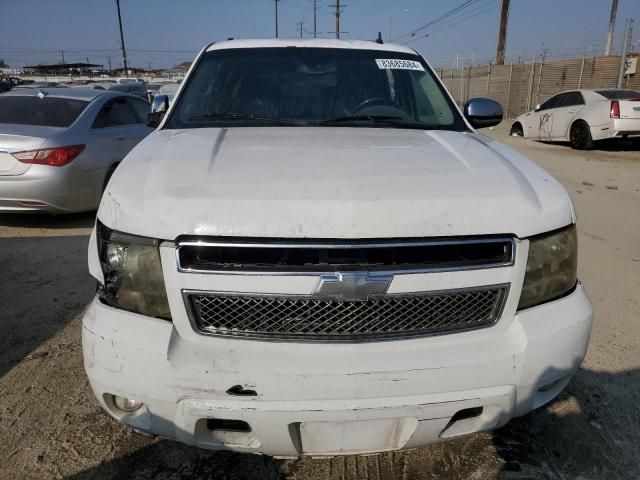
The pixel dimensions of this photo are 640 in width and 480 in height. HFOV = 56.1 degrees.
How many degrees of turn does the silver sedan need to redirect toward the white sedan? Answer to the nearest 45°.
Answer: approximately 45° to its right

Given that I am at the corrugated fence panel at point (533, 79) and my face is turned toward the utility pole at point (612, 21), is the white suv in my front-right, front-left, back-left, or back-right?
back-right

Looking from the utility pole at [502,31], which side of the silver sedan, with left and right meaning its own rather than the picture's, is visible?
front

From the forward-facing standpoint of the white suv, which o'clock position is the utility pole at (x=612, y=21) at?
The utility pole is roughly at 7 o'clock from the white suv.

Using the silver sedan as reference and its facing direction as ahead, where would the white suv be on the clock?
The white suv is roughly at 4 o'clock from the silver sedan.

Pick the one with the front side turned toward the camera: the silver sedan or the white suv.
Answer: the white suv

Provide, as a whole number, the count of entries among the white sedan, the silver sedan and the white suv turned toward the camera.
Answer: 1

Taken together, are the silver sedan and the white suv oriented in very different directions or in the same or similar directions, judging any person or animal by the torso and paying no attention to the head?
very different directions

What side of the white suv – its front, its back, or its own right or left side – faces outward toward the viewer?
front

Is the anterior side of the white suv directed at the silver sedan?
no

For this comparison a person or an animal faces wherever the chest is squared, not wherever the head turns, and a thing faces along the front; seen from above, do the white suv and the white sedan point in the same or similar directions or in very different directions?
very different directions

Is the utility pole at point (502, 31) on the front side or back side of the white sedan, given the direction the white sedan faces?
on the front side

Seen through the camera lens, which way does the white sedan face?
facing away from the viewer and to the left of the viewer

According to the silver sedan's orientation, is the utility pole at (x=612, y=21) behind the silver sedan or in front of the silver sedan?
in front

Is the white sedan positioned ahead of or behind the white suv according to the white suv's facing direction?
behind

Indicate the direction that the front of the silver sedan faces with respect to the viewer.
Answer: facing away from the viewer and to the right of the viewer

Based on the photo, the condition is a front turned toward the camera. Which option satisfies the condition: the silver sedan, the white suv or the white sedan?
the white suv

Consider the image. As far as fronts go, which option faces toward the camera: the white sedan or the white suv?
the white suv
